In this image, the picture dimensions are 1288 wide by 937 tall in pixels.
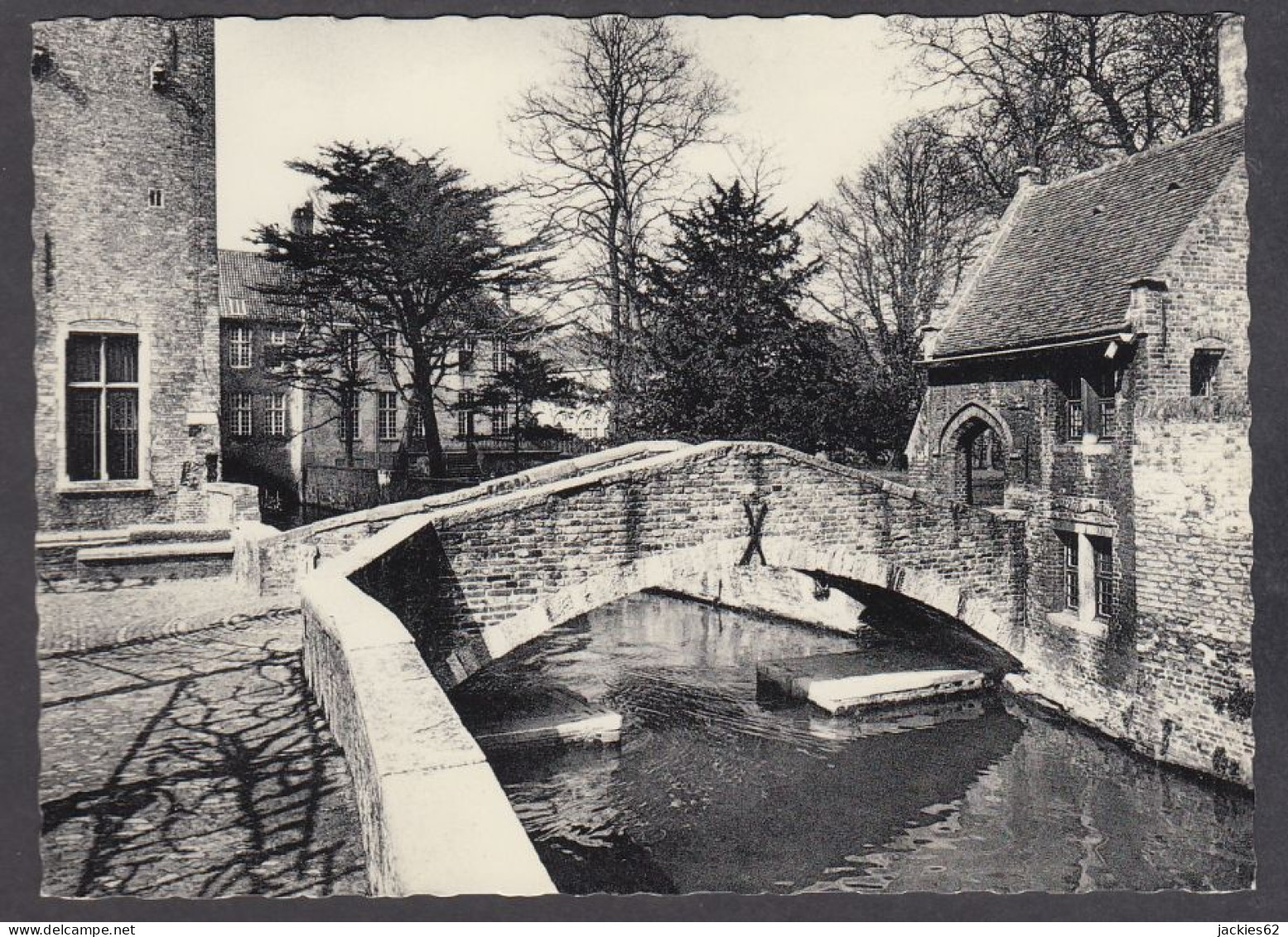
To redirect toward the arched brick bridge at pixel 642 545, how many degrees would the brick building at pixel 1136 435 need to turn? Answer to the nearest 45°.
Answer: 0° — it already faces it

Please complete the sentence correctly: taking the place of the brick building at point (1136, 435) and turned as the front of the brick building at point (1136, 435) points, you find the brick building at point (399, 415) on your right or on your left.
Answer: on your right

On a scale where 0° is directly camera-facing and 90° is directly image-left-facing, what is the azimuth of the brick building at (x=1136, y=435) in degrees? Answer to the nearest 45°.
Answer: approximately 45°

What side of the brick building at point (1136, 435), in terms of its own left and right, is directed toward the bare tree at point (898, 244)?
right

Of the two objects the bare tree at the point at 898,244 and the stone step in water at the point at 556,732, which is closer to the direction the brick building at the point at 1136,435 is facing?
the stone step in water

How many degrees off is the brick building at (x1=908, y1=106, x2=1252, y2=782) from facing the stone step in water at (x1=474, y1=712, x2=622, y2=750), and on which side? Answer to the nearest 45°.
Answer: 0° — it already faces it

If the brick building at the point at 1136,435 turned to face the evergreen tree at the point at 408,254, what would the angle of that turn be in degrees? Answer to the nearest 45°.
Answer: approximately 45° to its right

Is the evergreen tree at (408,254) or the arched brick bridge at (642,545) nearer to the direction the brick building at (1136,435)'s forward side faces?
the arched brick bridge

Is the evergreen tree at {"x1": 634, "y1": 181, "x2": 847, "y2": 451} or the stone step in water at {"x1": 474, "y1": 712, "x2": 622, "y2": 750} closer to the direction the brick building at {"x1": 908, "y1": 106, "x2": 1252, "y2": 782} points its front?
the stone step in water

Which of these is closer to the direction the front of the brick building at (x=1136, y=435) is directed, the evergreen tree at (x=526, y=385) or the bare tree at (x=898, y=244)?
the evergreen tree

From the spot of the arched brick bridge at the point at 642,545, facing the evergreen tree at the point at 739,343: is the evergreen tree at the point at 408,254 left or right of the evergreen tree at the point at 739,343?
left
